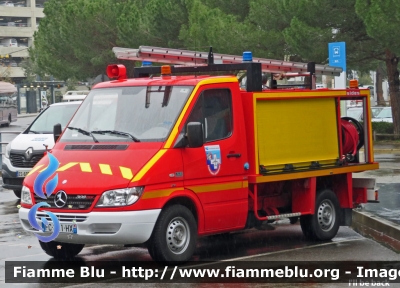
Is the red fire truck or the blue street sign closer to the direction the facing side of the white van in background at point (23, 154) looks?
the red fire truck

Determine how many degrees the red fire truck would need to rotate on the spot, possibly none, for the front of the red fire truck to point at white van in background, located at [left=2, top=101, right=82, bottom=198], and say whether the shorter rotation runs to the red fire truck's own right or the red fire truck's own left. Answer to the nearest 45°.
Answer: approximately 90° to the red fire truck's own right

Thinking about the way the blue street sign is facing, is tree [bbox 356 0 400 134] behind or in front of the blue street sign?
behind

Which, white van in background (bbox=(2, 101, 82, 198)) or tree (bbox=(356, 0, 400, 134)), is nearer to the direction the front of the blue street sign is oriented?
the white van in background

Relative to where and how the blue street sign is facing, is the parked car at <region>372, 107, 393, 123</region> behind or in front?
behind

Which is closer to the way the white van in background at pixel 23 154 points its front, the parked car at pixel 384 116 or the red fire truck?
the red fire truck

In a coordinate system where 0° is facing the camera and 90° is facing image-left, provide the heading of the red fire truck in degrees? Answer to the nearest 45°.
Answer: approximately 45°

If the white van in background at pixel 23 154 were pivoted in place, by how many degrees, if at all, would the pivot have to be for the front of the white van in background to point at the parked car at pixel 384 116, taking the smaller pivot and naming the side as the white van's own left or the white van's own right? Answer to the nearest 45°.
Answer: approximately 180°
